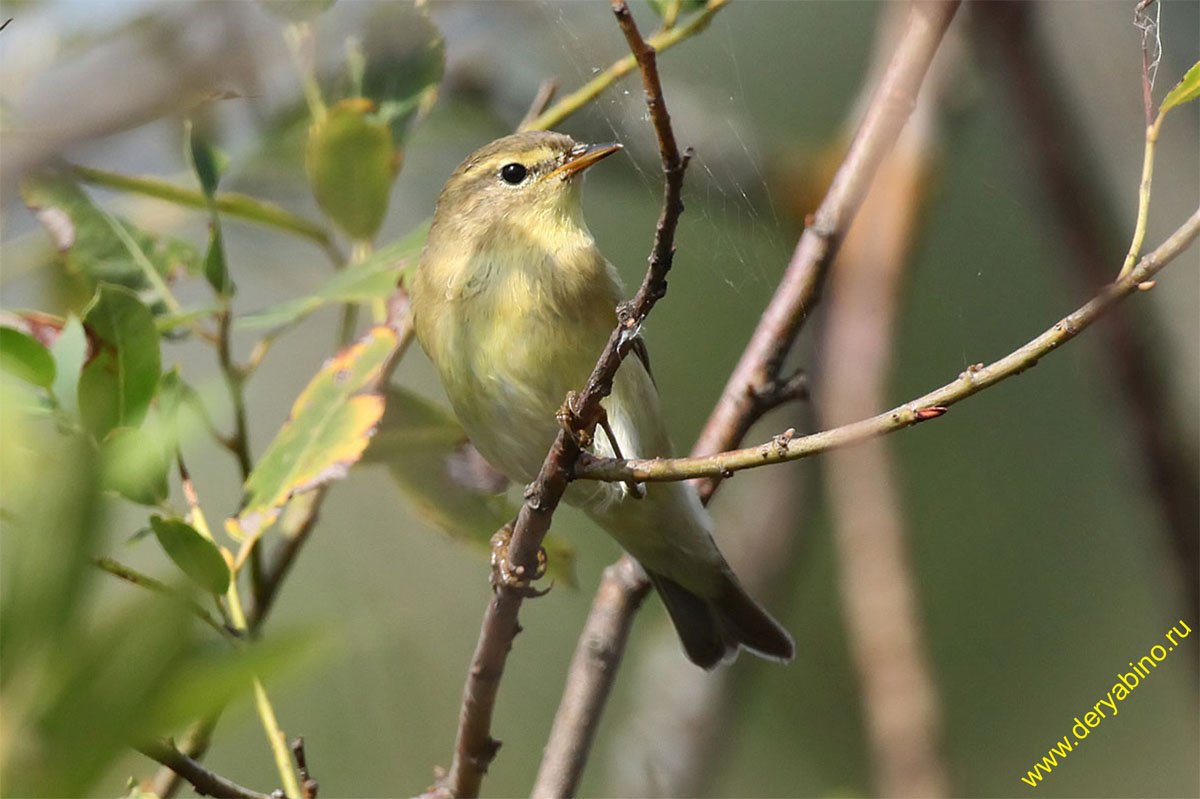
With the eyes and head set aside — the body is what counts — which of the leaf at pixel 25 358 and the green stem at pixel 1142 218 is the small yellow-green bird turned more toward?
the leaf

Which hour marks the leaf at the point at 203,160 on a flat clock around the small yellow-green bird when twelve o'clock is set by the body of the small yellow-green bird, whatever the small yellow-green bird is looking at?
The leaf is roughly at 3 o'clock from the small yellow-green bird.

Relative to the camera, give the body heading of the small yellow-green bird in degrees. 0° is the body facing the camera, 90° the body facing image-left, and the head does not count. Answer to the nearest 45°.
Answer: approximately 45°

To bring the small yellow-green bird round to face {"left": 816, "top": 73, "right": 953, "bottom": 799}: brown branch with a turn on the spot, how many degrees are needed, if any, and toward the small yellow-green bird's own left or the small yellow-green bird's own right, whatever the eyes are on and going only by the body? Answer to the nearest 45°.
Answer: approximately 135° to the small yellow-green bird's own left

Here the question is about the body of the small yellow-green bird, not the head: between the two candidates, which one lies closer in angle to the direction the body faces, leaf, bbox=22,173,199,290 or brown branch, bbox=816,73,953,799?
the leaf

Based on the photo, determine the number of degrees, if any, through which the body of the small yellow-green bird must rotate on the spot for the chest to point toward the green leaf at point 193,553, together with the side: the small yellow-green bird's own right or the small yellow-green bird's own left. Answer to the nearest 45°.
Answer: approximately 45° to the small yellow-green bird's own right

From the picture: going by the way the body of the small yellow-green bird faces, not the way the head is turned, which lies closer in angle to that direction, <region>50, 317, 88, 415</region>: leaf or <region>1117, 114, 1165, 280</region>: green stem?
the leaf
